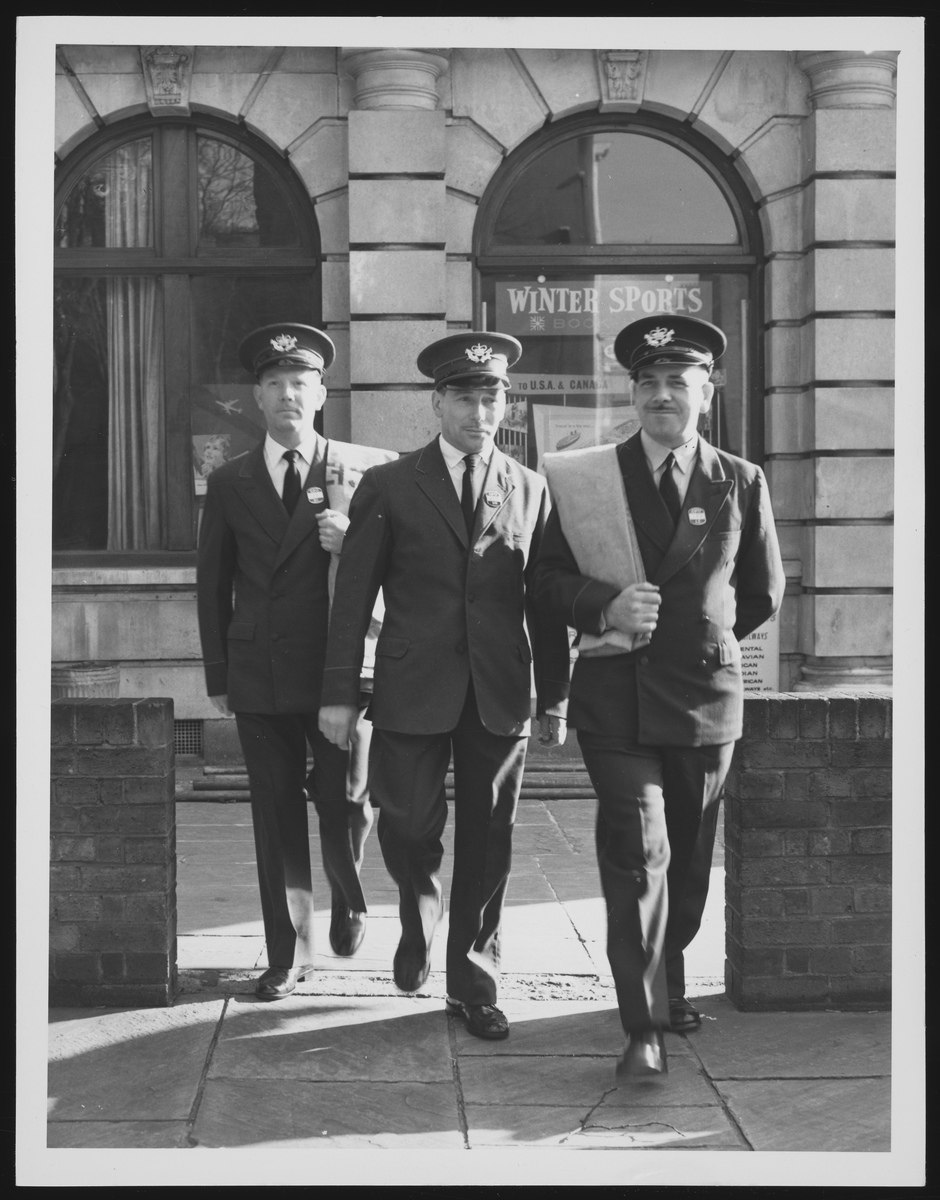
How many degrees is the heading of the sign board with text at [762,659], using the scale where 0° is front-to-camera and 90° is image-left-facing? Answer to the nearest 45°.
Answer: approximately 0°

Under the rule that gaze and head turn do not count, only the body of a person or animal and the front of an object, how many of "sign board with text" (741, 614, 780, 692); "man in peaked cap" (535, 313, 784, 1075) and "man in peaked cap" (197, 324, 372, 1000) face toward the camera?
3

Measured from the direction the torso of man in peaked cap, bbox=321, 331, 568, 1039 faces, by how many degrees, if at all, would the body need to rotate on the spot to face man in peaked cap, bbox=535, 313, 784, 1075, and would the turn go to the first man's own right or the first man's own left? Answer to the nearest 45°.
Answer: approximately 90° to the first man's own left

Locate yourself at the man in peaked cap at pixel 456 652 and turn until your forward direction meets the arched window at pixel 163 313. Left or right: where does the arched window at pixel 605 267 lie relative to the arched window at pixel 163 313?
right

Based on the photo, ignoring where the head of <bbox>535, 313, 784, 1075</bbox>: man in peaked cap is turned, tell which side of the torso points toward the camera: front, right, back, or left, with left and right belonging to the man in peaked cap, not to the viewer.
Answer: front

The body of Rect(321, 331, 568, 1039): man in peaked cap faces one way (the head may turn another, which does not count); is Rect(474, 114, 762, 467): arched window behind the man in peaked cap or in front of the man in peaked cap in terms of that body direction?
behind

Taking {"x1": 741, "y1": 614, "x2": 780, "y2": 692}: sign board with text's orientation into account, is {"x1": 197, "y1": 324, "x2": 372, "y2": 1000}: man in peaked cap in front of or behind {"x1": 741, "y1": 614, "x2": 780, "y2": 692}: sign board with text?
in front

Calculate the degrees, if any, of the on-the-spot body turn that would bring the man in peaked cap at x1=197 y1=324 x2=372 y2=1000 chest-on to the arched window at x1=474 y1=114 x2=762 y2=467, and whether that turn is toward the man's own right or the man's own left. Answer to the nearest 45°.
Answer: approximately 135° to the man's own left
